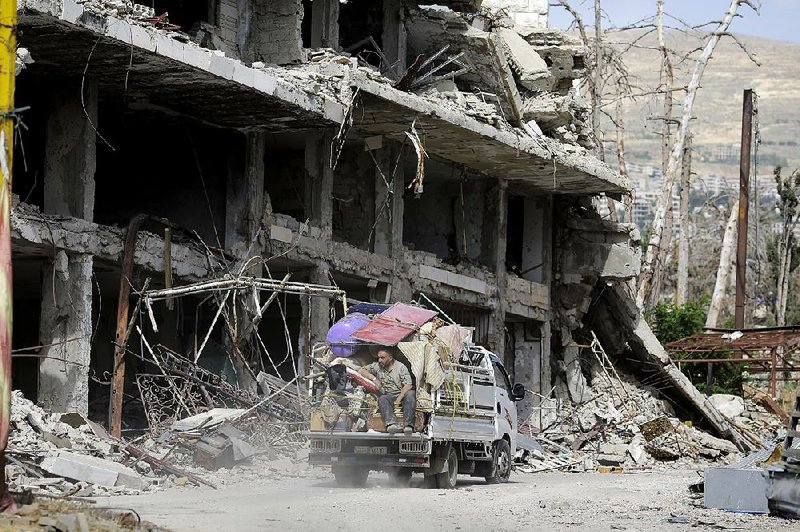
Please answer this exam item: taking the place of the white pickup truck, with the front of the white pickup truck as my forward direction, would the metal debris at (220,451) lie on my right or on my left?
on my left

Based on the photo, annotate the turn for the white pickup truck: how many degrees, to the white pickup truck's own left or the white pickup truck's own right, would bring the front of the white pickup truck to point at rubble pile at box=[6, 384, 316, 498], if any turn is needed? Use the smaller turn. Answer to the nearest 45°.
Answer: approximately 135° to the white pickup truck's own left

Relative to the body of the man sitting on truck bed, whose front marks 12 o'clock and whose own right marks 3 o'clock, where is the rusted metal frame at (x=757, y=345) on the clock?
The rusted metal frame is roughly at 7 o'clock from the man sitting on truck bed.

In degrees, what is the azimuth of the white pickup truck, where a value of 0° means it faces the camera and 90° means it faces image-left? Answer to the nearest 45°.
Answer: approximately 225°

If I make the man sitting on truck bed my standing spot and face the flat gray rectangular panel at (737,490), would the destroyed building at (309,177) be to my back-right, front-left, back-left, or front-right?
back-left

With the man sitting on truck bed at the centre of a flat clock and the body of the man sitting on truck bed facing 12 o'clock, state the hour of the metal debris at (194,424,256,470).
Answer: The metal debris is roughly at 4 o'clock from the man sitting on truck bed.

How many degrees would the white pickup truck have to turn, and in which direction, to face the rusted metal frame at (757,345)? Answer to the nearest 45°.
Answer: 0° — it already faces it

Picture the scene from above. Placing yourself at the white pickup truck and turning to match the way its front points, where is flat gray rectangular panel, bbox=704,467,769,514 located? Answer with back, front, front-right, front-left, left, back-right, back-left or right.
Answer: right

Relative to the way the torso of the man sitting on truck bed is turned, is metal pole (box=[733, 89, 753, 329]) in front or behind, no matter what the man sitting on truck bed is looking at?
behind

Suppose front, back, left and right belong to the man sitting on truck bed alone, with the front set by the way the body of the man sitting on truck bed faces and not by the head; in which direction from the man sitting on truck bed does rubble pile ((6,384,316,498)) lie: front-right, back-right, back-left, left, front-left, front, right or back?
right
